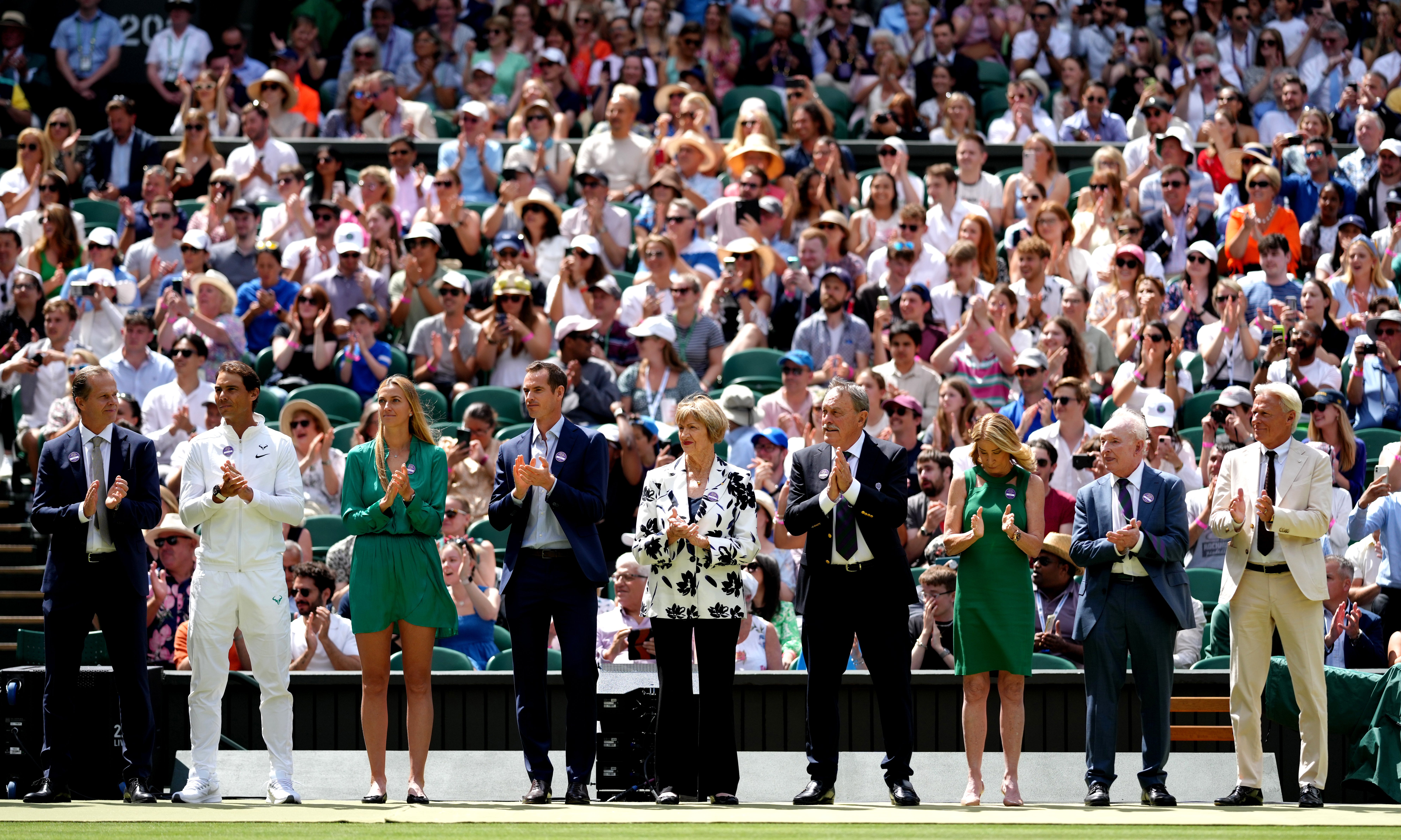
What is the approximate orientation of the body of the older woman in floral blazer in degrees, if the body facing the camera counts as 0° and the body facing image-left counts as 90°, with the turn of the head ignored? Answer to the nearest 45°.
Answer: approximately 0°

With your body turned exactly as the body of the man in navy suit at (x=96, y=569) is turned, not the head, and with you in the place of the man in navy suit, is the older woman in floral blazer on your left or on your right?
on your left

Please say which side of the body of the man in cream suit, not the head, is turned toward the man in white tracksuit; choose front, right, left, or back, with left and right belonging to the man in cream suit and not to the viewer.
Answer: right

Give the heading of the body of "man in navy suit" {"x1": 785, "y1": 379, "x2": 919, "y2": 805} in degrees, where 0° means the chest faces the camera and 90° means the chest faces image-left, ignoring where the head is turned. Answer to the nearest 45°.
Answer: approximately 0°

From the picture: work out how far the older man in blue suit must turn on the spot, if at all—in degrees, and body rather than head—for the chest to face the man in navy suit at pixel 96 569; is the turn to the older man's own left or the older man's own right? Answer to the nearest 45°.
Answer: approximately 90° to the older man's own right
